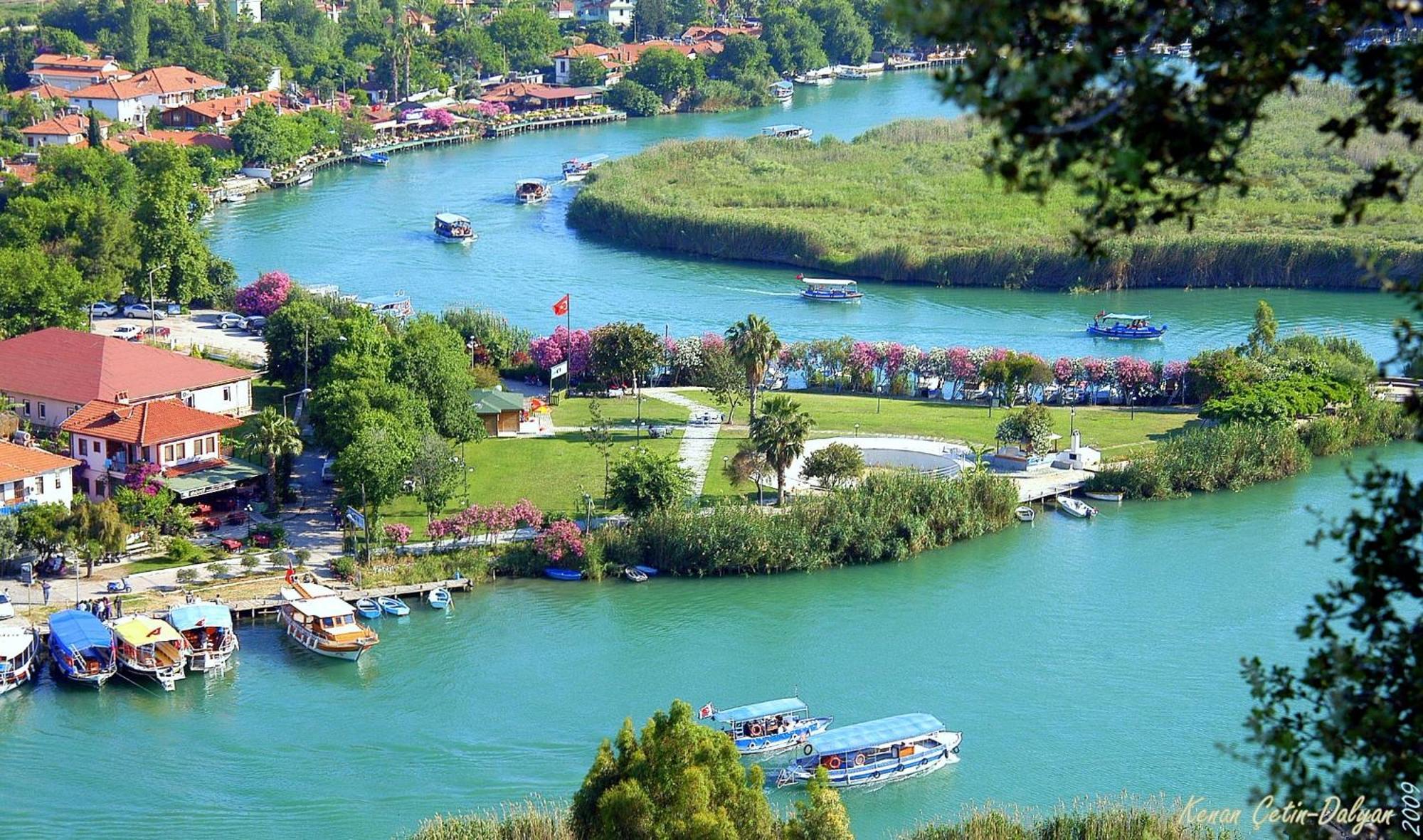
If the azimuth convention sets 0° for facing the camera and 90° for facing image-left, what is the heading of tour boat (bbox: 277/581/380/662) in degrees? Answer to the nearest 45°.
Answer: approximately 315°

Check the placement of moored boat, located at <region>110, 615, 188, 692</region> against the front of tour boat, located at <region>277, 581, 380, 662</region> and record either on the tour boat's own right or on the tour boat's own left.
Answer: on the tour boat's own right

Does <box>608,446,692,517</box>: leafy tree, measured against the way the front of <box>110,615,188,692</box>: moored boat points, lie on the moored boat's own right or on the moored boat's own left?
on the moored boat's own left

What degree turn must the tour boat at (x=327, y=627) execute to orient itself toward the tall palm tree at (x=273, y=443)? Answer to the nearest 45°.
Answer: approximately 135° to its left

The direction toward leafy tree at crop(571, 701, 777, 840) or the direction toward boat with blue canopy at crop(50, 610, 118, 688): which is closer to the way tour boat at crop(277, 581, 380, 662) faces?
the leafy tree

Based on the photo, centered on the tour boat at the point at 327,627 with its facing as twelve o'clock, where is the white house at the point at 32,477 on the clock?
The white house is roughly at 6 o'clock from the tour boat.

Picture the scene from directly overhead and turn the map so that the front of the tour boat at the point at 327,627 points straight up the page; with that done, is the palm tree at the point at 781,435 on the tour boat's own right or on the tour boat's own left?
on the tour boat's own left

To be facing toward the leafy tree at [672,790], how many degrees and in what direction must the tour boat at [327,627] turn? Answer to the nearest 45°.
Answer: approximately 45° to its right

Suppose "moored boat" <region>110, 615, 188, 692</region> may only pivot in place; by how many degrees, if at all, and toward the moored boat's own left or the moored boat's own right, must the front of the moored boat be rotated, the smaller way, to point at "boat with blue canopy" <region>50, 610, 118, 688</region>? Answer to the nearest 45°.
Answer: approximately 135° to the moored boat's own right

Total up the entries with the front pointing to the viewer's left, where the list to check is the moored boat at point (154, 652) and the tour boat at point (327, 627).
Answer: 0

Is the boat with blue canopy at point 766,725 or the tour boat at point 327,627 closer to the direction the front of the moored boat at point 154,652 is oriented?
the boat with blue canopy

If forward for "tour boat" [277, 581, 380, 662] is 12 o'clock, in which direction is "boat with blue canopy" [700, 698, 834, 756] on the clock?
The boat with blue canopy is roughly at 12 o'clock from the tour boat.

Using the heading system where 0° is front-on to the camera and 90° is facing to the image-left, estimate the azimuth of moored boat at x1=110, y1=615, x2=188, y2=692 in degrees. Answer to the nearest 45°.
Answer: approximately 315°
